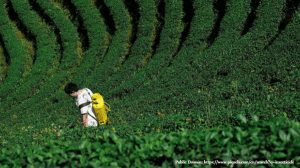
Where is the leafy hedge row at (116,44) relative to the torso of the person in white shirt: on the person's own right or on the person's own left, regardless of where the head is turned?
on the person's own right

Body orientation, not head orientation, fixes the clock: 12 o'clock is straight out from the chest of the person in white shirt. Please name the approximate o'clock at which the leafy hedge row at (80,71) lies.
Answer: The leafy hedge row is roughly at 3 o'clock from the person in white shirt.

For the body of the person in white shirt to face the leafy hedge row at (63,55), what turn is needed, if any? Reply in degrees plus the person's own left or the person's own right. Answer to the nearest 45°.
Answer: approximately 90° to the person's own right

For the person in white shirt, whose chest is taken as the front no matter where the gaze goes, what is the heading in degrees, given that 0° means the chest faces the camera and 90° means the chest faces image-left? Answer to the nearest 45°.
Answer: approximately 90°

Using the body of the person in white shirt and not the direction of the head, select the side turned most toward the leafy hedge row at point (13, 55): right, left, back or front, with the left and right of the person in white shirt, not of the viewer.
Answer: right

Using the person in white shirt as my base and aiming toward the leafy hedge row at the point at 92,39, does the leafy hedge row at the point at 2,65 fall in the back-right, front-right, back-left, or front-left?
front-left

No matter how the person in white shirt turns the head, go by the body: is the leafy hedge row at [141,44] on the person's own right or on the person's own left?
on the person's own right

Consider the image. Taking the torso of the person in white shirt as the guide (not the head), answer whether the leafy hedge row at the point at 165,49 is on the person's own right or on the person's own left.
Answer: on the person's own right

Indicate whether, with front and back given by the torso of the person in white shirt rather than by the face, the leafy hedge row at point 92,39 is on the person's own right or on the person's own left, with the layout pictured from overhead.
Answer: on the person's own right
